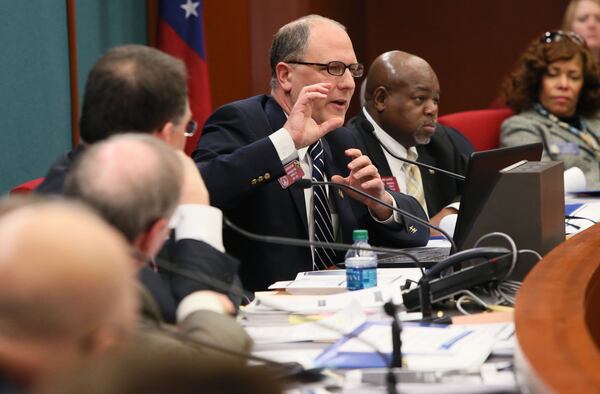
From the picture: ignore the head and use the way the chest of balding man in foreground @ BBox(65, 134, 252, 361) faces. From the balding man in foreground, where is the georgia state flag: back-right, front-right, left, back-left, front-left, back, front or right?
front-left

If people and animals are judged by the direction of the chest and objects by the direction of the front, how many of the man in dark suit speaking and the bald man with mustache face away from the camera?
0

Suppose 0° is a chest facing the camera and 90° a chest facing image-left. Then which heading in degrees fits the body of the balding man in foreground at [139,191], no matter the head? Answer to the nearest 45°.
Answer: approximately 225°

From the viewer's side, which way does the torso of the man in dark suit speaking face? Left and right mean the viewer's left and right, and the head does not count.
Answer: facing the viewer and to the right of the viewer

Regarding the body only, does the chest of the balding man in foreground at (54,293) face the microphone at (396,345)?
yes

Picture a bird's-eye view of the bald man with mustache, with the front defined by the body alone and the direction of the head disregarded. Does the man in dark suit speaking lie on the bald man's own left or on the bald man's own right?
on the bald man's own right

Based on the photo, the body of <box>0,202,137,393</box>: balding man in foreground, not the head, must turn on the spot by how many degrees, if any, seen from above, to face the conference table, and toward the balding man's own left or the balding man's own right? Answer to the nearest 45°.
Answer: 0° — they already face it

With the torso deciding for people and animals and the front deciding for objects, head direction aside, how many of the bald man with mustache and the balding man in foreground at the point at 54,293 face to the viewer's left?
0

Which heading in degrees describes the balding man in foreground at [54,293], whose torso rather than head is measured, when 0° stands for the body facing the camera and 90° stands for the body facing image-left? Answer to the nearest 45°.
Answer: approximately 225°

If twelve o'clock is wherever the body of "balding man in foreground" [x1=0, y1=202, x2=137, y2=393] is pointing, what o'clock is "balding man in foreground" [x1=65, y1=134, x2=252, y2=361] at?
"balding man in foreground" [x1=65, y1=134, x2=252, y2=361] is roughly at 11 o'clock from "balding man in foreground" [x1=0, y1=202, x2=137, y2=393].

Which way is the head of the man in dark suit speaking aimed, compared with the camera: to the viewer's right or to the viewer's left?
to the viewer's right

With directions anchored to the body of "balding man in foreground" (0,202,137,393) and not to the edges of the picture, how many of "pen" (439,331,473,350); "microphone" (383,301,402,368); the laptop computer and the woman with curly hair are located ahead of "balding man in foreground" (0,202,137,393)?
4
